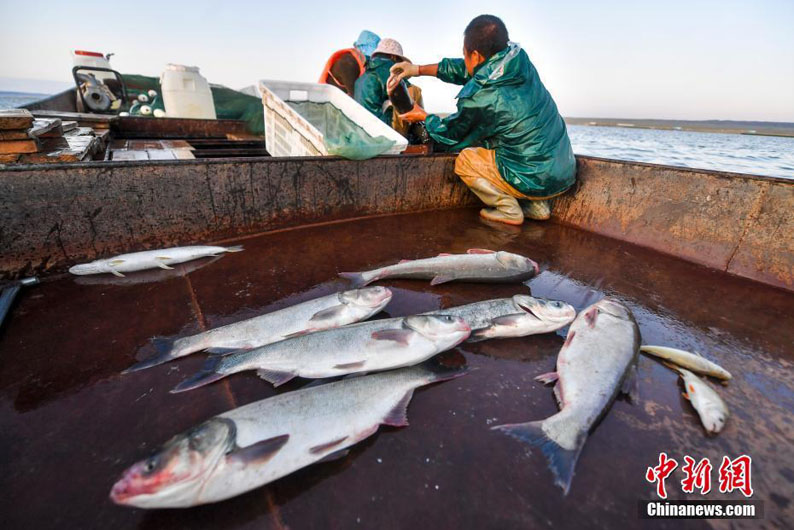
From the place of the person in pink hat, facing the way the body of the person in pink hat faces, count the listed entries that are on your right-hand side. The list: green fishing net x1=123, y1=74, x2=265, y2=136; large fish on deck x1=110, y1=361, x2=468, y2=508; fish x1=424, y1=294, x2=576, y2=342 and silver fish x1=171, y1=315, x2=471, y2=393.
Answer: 3

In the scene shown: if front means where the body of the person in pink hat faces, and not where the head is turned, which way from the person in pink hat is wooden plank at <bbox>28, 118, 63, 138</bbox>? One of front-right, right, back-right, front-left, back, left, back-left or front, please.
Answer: back-right

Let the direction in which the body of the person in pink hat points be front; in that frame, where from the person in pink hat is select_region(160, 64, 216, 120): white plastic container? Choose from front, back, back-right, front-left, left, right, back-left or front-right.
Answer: back-left

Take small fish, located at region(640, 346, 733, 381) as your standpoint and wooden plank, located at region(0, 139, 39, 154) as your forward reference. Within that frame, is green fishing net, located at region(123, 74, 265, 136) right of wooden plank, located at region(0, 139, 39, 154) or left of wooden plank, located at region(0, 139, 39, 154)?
right

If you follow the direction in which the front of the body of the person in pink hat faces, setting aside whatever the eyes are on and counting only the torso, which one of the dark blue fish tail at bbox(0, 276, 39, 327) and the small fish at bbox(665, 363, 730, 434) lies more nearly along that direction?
the small fish

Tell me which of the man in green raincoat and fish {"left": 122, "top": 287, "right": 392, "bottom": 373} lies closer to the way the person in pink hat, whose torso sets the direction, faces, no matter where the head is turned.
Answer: the man in green raincoat
